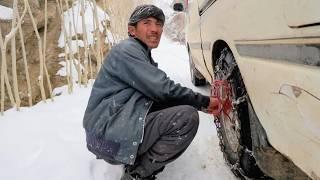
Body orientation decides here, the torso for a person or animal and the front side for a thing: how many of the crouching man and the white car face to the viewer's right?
1

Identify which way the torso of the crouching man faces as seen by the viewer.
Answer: to the viewer's right
